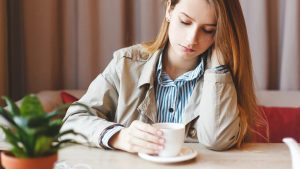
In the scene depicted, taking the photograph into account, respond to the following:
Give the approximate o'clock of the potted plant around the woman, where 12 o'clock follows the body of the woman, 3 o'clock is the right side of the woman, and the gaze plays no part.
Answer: The potted plant is roughly at 1 o'clock from the woman.

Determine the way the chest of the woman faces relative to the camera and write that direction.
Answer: toward the camera
